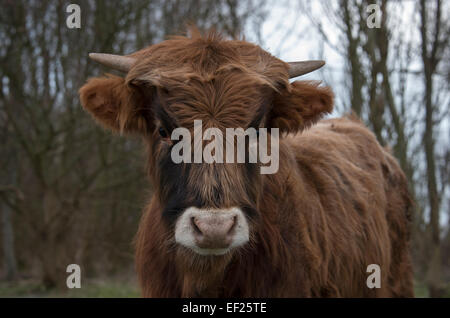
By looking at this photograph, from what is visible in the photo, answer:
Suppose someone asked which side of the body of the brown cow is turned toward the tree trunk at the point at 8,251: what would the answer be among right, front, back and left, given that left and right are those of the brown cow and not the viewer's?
right

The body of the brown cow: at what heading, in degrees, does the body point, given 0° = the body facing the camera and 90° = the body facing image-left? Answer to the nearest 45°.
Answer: approximately 45°
